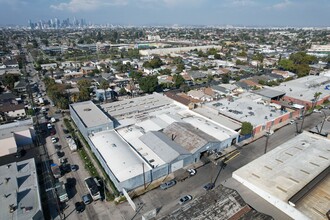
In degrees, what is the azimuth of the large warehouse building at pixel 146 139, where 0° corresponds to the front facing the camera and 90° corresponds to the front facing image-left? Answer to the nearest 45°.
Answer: approximately 315°

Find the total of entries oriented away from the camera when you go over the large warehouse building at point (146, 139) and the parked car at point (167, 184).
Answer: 0

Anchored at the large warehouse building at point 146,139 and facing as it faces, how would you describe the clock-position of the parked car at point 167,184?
The parked car is roughly at 1 o'clock from the large warehouse building.

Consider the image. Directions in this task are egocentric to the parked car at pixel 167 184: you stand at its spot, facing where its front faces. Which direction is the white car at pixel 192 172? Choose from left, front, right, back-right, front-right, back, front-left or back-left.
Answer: back

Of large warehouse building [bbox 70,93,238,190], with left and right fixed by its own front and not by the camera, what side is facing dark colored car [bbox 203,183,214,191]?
front

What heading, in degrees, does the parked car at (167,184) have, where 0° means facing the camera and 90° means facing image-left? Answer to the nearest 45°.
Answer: approximately 45°

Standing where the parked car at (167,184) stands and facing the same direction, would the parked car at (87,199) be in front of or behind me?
in front
